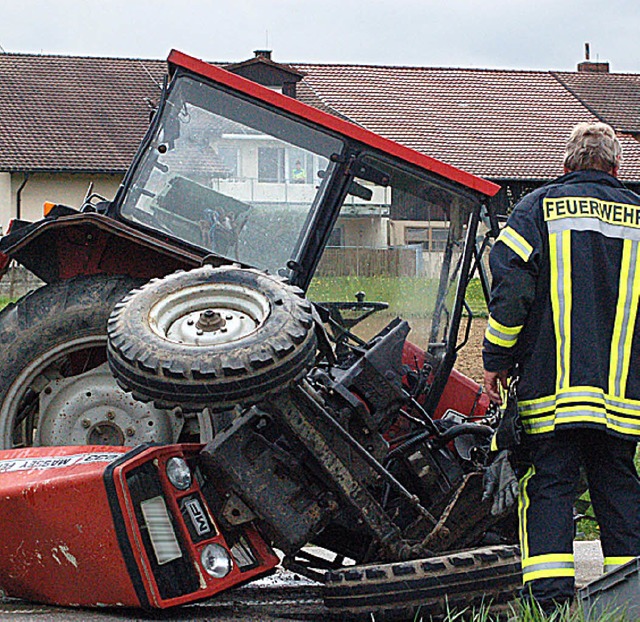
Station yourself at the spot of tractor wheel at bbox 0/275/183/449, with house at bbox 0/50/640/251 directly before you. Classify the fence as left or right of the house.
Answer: right

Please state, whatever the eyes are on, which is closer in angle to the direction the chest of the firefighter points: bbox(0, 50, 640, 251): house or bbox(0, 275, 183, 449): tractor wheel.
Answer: the house

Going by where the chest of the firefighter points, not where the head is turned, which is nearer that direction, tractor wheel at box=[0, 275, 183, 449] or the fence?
the fence

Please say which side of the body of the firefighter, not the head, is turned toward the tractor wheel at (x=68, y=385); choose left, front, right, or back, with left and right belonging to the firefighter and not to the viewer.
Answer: left

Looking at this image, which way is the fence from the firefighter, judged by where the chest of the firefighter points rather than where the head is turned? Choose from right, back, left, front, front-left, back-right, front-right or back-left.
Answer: front-left

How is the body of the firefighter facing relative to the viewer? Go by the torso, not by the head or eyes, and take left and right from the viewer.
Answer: facing away from the viewer

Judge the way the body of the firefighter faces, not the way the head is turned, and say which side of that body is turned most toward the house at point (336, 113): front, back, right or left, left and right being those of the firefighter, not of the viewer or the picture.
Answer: front
